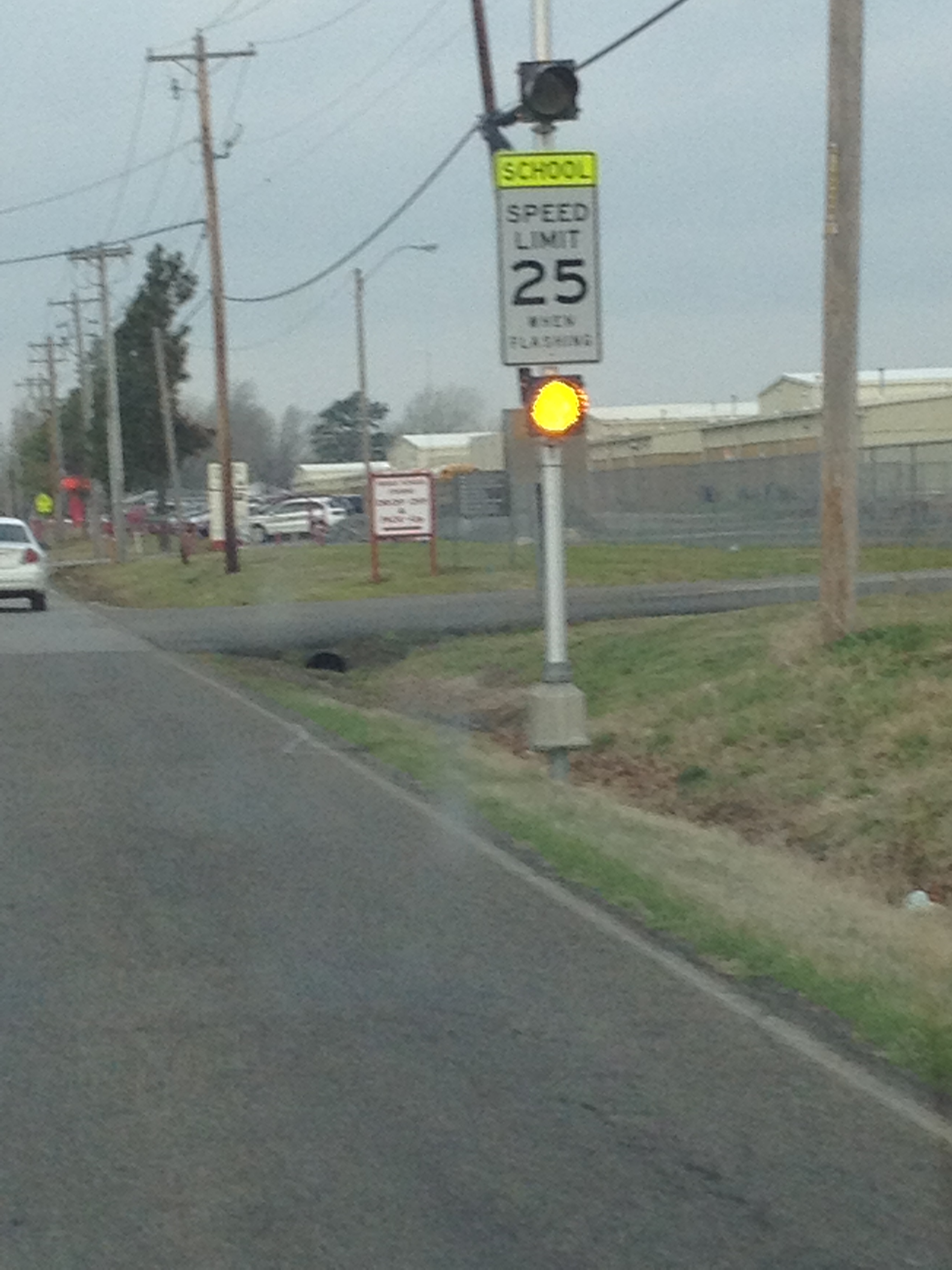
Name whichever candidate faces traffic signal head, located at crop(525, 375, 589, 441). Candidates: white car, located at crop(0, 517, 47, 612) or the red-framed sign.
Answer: the red-framed sign

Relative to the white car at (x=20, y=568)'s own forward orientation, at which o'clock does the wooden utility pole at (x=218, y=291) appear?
The wooden utility pole is roughly at 1 o'clock from the white car.

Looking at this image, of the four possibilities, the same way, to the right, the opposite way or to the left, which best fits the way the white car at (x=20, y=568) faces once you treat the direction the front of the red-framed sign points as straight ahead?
the opposite way

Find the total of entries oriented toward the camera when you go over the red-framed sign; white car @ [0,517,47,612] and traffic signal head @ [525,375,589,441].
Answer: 2

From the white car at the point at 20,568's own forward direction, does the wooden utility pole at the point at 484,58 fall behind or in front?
behind

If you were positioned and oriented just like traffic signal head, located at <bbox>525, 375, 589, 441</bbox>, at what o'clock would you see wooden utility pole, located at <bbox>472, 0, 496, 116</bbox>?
The wooden utility pole is roughly at 6 o'clock from the traffic signal head.

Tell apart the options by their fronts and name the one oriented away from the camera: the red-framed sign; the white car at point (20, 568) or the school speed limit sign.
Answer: the white car

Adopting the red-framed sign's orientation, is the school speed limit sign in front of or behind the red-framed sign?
in front

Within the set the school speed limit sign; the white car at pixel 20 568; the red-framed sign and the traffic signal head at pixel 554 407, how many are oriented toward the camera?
3

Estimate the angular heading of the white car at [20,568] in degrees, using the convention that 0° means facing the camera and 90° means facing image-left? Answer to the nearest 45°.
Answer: approximately 180°

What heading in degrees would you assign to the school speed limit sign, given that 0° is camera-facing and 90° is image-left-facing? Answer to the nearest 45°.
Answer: approximately 0°

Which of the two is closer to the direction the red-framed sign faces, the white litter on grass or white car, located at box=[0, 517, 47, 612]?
the white litter on grass

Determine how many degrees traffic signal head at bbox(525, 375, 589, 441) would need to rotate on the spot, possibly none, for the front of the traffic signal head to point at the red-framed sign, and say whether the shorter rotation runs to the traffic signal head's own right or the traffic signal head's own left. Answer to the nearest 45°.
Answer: approximately 180°
